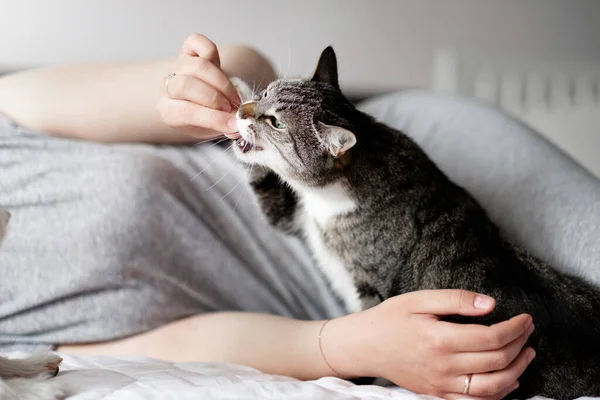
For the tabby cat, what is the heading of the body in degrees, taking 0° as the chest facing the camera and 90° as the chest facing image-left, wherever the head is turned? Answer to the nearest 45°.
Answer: approximately 90°
